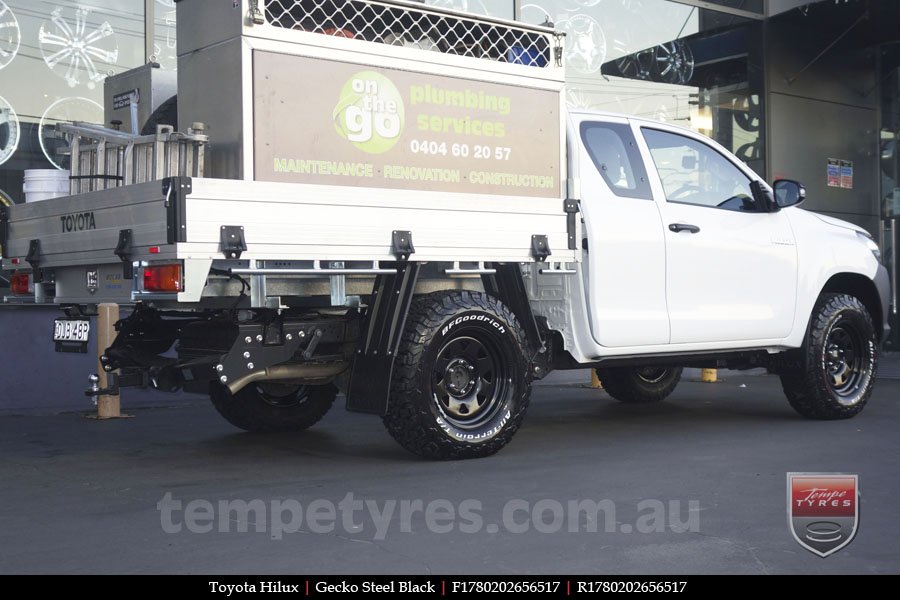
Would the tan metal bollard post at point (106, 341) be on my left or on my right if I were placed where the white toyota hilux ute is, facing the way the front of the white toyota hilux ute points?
on my left

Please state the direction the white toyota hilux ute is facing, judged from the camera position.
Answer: facing away from the viewer and to the right of the viewer
